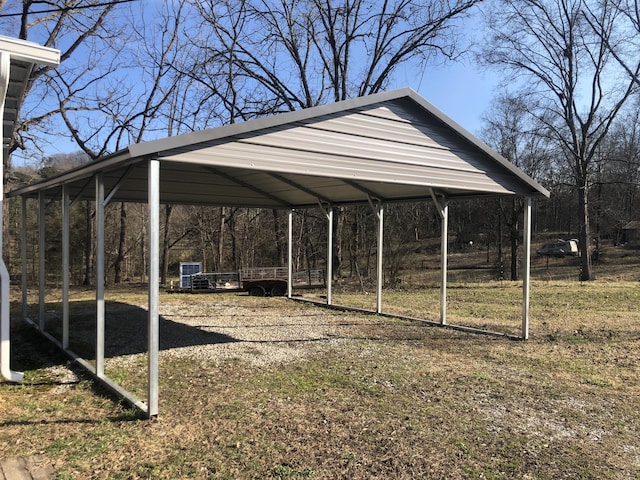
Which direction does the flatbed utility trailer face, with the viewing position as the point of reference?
facing to the left of the viewer

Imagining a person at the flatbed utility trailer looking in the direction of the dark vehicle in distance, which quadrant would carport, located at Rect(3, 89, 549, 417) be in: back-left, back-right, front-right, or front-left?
back-right

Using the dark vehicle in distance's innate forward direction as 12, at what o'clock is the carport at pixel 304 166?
The carport is roughly at 9 o'clock from the dark vehicle in distance.

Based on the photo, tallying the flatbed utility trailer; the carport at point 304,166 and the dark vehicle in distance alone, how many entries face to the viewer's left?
2

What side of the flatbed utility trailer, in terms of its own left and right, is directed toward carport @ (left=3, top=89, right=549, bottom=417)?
left

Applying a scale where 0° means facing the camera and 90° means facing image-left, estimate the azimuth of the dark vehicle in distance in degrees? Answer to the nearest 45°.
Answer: approximately 90°

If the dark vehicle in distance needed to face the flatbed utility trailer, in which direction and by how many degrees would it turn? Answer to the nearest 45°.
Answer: approximately 90° to its left

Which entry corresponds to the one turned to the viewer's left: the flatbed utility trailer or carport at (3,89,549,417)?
the flatbed utility trailer
